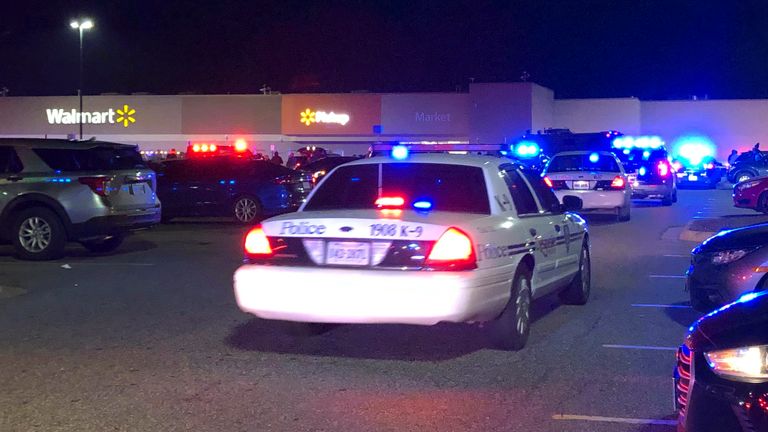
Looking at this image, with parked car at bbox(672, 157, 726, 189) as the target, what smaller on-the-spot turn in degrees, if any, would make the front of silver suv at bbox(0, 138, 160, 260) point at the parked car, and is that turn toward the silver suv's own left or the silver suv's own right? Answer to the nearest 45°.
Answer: approximately 90° to the silver suv's own right

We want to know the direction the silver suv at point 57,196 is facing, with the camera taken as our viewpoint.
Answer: facing away from the viewer and to the left of the viewer

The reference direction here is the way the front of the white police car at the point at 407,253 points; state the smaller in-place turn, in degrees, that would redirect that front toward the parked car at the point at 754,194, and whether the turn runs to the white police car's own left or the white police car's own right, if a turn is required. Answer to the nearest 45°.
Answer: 0° — it already faces it

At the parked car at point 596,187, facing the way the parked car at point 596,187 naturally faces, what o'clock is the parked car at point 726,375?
the parked car at point 726,375 is roughly at 6 o'clock from the parked car at point 596,187.

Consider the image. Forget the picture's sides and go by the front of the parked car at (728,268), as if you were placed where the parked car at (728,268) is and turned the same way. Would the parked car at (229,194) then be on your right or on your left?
on your right

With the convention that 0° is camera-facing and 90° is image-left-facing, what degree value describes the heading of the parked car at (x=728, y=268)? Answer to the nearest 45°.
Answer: approximately 45°

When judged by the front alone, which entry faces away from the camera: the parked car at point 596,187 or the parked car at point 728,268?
the parked car at point 596,187

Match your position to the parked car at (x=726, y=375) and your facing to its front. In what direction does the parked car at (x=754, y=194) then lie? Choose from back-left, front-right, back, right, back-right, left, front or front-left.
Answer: back-right

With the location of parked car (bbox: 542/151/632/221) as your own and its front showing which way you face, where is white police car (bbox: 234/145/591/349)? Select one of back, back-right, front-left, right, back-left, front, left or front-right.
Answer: back

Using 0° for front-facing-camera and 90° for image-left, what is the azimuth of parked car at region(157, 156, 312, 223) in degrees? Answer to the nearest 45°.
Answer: approximately 135°

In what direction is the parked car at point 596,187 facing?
away from the camera

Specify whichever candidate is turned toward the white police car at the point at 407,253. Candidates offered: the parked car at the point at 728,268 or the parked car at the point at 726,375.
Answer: the parked car at the point at 728,268
